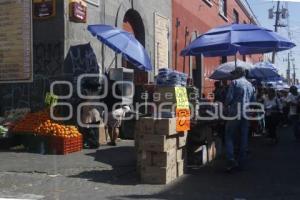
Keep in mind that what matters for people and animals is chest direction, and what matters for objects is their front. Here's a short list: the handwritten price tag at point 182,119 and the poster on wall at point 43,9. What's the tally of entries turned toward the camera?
2

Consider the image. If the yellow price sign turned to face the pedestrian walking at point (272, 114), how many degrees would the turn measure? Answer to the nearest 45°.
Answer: approximately 135° to its left
